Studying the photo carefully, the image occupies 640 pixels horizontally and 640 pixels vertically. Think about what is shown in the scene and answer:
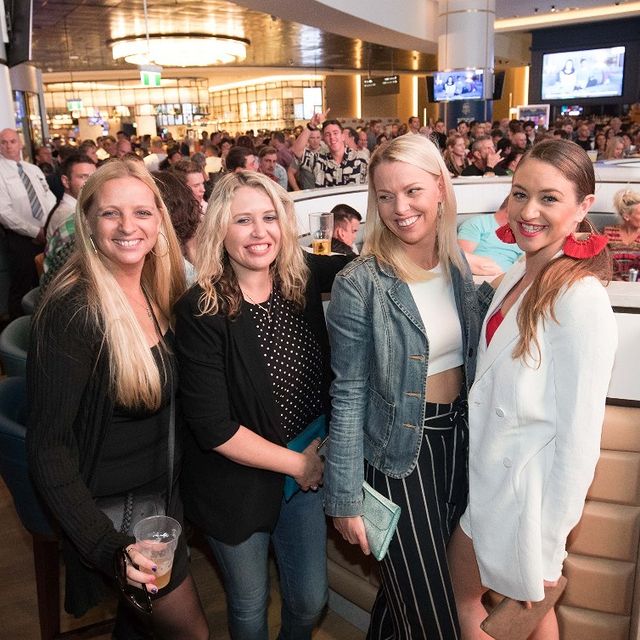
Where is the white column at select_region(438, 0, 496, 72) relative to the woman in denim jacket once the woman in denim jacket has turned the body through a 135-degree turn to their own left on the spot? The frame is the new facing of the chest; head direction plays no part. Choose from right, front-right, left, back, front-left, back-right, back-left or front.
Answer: front

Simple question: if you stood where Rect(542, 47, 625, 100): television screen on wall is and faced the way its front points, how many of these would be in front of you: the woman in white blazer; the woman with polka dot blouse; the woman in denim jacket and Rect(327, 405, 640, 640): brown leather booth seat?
4

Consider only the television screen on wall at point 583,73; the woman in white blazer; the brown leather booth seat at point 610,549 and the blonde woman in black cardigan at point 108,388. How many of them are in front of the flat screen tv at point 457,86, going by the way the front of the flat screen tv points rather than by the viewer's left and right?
3

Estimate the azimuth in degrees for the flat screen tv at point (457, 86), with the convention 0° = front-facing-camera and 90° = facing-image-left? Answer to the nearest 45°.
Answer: approximately 0°

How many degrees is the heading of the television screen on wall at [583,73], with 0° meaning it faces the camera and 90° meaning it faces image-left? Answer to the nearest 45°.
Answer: approximately 0°

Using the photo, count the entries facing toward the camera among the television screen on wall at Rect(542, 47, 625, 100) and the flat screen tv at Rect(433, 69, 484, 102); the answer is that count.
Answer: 2

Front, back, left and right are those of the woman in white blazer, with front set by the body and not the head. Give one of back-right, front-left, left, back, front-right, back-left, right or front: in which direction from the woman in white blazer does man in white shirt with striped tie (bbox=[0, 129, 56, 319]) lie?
right

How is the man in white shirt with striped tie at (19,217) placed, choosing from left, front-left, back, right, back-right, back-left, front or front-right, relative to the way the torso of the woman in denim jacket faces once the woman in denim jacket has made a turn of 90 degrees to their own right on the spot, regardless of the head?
right

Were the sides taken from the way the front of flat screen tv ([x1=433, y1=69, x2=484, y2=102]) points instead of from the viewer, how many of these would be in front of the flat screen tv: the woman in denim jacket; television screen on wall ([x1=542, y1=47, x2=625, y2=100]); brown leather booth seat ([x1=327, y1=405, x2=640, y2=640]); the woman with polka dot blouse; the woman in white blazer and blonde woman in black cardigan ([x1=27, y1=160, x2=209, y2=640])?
5

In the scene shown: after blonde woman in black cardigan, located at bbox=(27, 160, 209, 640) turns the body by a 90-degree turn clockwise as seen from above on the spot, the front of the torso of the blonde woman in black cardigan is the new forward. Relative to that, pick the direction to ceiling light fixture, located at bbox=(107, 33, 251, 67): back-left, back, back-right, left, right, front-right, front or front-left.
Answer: back-right
